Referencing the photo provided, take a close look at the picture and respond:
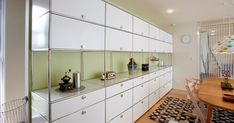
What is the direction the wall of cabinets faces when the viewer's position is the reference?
facing the viewer and to the right of the viewer

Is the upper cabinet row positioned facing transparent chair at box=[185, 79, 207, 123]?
yes

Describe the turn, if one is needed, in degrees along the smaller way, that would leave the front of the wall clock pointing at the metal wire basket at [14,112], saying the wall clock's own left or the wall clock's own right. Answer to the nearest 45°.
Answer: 0° — it already faces it

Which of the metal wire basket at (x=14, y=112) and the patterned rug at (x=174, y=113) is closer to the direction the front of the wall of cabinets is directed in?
the patterned rug

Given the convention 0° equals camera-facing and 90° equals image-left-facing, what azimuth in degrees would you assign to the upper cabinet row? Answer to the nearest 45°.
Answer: approximately 315°

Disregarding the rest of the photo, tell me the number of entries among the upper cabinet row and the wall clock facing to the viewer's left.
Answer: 0

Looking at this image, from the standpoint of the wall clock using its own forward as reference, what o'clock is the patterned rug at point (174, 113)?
The patterned rug is roughly at 12 o'clock from the wall clock.

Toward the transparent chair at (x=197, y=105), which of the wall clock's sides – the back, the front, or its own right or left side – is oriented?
front

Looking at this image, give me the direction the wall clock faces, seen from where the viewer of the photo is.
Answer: facing the viewer
